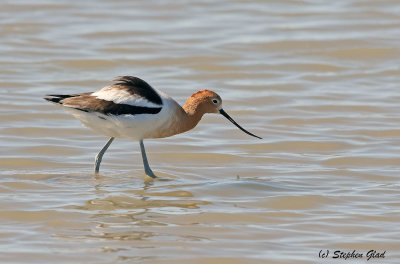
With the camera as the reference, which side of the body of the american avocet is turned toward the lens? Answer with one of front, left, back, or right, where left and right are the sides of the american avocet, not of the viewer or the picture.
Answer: right
